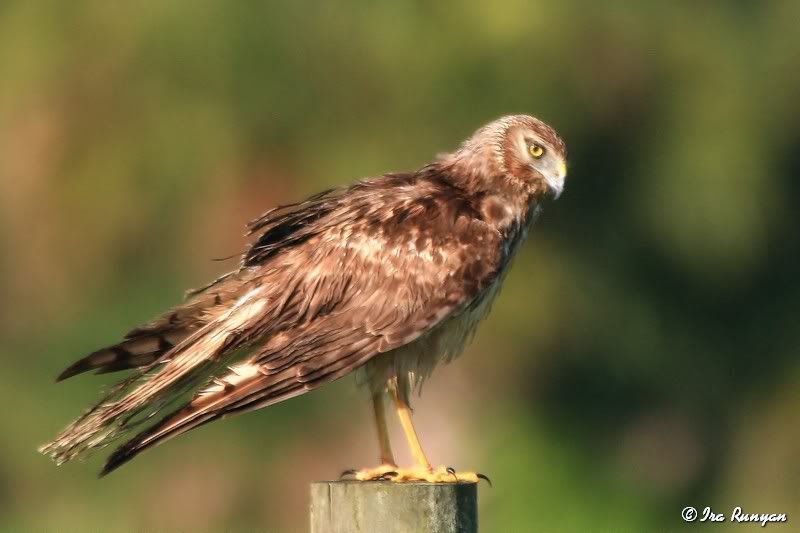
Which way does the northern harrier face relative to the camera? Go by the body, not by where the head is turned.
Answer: to the viewer's right
